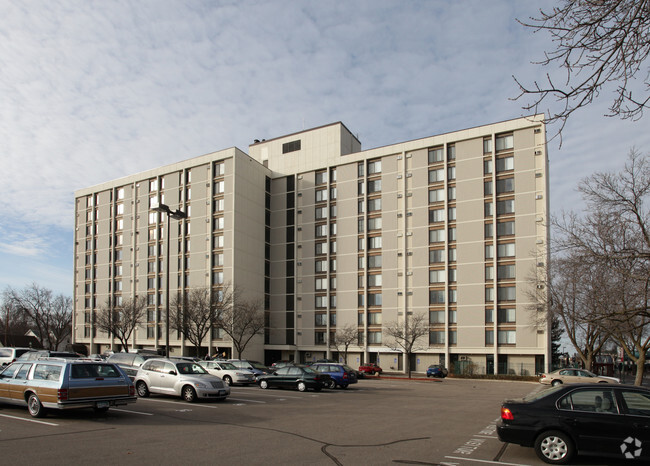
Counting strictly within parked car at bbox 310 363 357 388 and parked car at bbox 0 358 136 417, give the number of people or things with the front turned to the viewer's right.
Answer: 0

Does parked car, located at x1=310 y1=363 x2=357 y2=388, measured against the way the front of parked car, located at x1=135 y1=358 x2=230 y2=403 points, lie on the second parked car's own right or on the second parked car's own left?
on the second parked car's own left

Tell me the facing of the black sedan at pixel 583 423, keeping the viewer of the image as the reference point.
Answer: facing to the right of the viewer

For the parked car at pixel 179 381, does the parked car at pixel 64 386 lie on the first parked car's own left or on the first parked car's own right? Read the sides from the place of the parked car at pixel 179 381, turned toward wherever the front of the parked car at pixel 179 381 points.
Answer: on the first parked car's own right

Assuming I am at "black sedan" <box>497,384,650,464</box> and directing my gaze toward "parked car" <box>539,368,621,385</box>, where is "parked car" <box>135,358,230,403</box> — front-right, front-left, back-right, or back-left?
front-left

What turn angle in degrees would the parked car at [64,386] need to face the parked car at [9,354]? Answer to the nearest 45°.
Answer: approximately 45° to its right

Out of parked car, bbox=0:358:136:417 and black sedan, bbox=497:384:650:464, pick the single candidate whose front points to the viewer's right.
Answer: the black sedan
